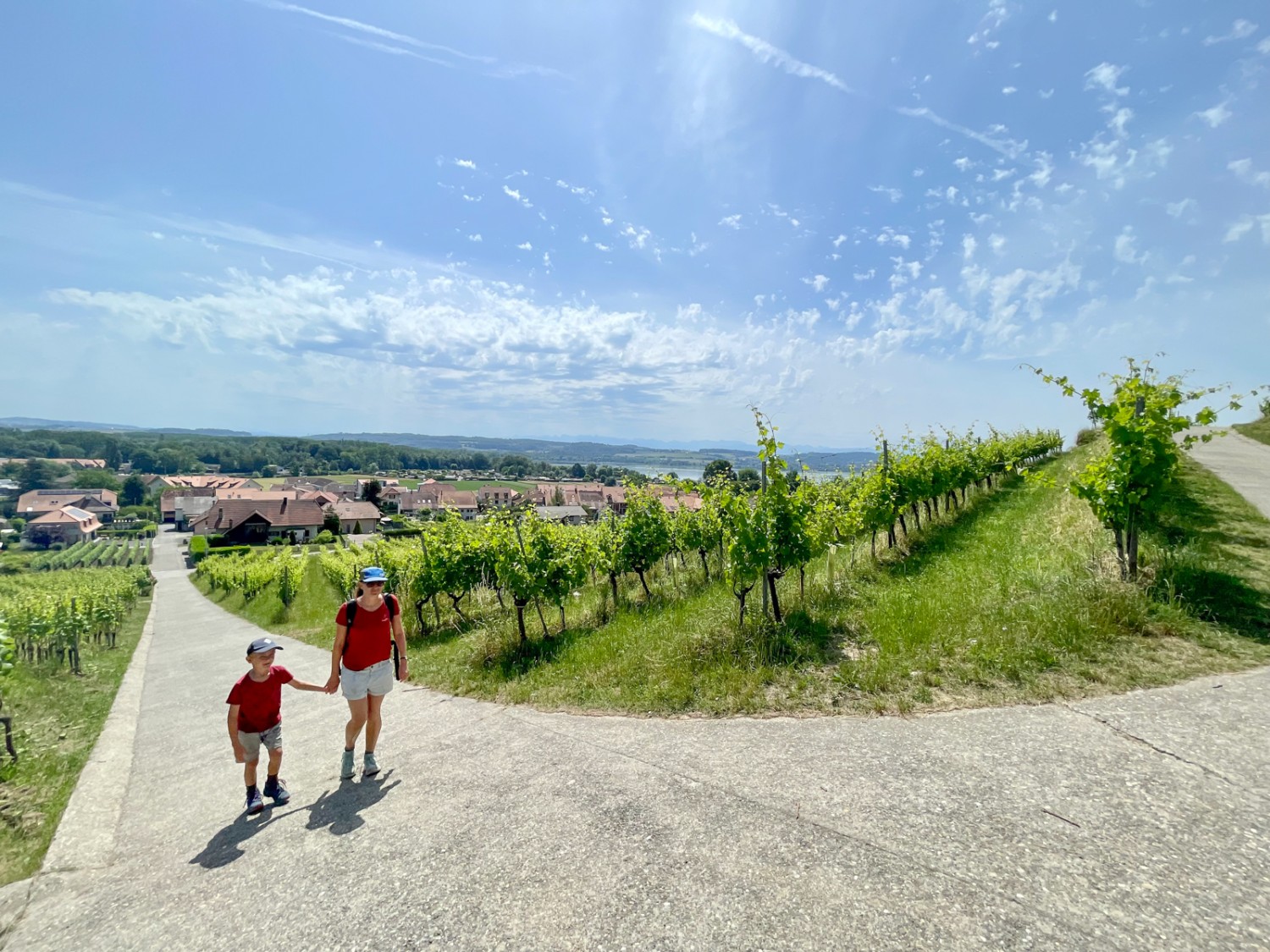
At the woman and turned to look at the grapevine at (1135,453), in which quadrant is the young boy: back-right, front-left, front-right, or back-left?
back-right

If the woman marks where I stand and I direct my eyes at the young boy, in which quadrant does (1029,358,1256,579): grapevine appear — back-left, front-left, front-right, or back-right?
back-left

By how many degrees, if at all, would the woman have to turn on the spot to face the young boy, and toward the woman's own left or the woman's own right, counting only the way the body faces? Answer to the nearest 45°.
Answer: approximately 90° to the woman's own right

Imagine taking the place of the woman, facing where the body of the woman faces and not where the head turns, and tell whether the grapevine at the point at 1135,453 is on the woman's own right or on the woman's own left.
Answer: on the woman's own left

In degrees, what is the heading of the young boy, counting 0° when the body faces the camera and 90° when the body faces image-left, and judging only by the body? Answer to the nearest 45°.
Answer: approximately 315°
